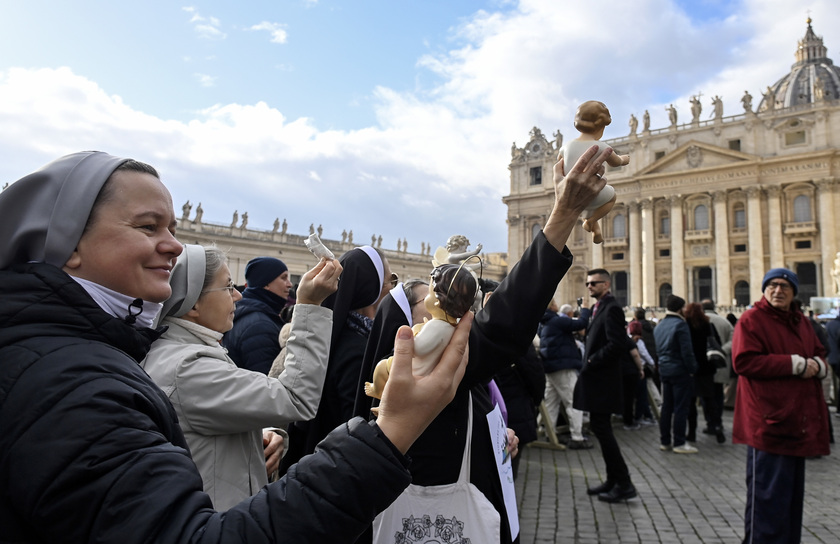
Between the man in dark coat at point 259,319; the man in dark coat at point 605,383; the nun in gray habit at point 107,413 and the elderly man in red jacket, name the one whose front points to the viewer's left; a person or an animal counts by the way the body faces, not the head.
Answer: the man in dark coat at point 605,383

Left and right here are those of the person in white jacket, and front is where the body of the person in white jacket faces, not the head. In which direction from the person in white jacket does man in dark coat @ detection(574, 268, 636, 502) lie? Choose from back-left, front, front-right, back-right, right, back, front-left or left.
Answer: front-left

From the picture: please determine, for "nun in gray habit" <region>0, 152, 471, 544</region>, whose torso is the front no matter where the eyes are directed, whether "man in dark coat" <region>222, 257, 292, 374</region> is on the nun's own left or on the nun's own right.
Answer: on the nun's own left

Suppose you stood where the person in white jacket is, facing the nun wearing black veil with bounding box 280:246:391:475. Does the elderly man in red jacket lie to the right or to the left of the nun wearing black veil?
right

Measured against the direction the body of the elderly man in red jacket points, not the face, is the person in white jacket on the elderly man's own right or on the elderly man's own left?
on the elderly man's own right

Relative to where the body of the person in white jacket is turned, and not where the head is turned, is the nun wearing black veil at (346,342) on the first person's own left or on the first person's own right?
on the first person's own left

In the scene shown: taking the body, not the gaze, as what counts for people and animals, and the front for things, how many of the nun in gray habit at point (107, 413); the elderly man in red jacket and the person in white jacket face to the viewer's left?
0

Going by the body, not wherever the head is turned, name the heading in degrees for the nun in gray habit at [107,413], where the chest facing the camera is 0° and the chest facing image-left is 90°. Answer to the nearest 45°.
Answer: approximately 270°

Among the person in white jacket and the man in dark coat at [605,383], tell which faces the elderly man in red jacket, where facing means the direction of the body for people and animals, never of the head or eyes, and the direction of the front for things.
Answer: the person in white jacket

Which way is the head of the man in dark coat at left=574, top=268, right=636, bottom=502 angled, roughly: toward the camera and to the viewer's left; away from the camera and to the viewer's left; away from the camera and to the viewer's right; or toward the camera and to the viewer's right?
toward the camera and to the viewer's left

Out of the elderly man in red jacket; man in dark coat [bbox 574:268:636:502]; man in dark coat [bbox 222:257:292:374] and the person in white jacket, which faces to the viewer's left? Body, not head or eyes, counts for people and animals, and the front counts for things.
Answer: man in dark coat [bbox 574:268:636:502]

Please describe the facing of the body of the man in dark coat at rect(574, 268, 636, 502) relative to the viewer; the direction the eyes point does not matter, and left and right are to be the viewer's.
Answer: facing to the left of the viewer

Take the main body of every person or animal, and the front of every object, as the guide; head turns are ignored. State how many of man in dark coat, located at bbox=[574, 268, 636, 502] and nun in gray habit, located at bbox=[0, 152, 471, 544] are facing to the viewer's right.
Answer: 1

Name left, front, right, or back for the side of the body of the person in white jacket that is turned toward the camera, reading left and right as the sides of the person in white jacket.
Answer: right
